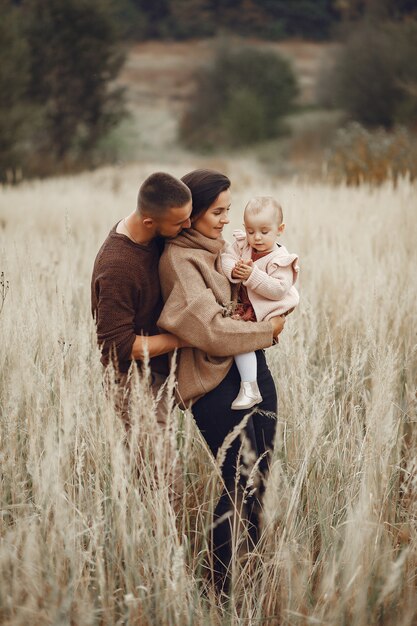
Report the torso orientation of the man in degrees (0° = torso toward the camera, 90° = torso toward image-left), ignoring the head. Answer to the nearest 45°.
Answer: approximately 270°

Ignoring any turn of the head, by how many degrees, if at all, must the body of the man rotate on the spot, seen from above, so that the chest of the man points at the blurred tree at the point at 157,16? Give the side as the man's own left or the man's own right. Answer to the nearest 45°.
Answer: approximately 90° to the man's own left

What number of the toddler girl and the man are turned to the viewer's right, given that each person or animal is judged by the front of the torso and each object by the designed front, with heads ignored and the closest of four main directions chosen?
1

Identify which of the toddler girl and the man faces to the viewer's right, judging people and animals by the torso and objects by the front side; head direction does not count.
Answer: the man

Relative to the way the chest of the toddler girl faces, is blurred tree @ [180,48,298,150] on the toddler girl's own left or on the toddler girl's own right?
on the toddler girl's own right

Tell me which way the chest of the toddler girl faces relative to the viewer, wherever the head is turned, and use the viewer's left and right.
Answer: facing the viewer and to the left of the viewer

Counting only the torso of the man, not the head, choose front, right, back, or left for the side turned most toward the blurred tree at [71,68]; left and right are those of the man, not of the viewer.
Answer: left
